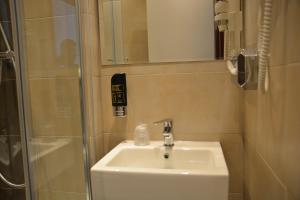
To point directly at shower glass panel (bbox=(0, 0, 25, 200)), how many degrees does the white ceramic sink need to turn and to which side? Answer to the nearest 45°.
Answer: approximately 135° to its right

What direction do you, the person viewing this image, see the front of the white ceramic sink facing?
facing the viewer

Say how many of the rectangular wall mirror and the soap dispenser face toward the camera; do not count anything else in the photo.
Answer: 2

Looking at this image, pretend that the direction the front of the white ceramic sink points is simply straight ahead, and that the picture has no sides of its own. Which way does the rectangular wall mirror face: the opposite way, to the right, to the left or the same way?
the same way

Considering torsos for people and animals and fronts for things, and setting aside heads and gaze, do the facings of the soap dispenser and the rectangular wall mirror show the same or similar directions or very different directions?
same or similar directions

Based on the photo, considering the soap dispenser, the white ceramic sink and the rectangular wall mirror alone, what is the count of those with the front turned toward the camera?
3

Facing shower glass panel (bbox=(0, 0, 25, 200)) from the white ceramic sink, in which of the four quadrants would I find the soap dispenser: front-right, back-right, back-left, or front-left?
front-right

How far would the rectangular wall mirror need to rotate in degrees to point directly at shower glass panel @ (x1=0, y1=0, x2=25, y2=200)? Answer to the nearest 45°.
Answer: approximately 90° to its right

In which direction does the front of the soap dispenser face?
toward the camera
